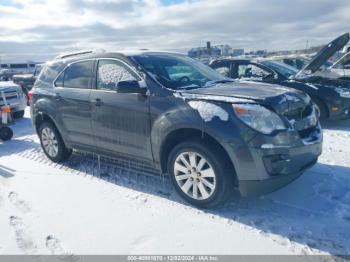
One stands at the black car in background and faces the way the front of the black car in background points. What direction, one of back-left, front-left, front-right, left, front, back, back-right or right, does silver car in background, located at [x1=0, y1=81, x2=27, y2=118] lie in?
back-right

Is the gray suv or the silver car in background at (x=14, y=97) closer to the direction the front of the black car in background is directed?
the gray suv

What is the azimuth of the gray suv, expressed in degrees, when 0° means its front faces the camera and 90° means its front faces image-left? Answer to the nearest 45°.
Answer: approximately 315°

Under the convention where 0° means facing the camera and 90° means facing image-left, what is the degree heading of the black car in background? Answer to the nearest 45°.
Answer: approximately 315°

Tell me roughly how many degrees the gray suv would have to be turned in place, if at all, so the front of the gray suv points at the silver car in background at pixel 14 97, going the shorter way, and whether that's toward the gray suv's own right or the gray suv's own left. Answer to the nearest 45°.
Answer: approximately 180°
